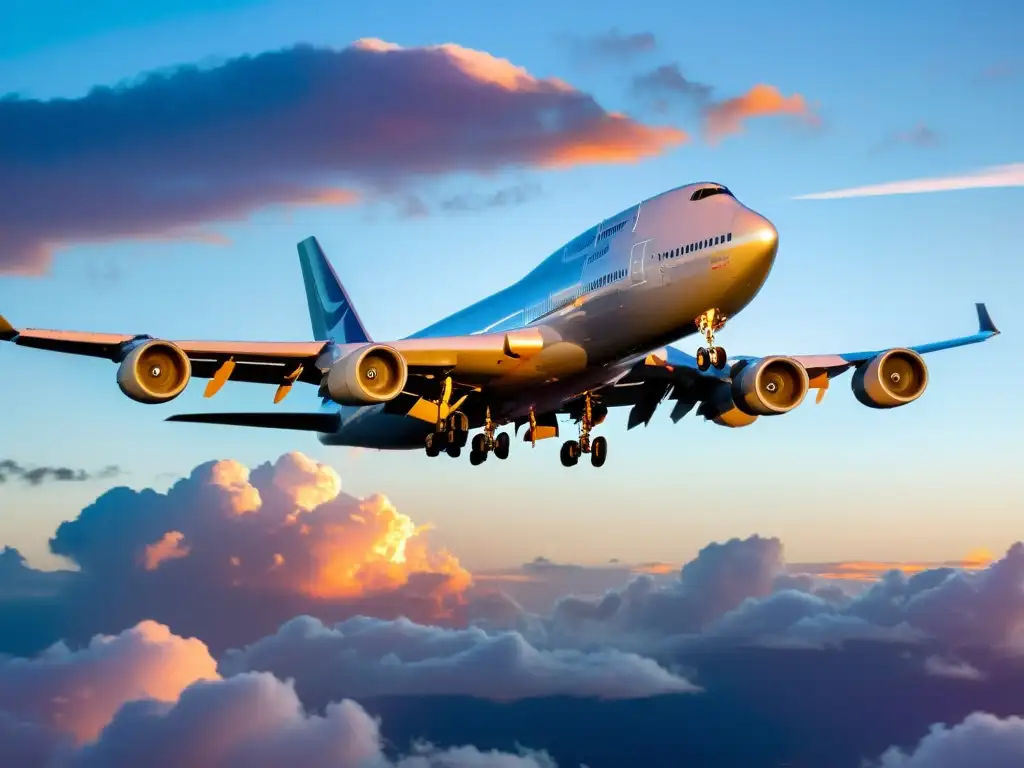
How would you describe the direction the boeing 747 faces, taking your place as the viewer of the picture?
facing the viewer and to the right of the viewer
